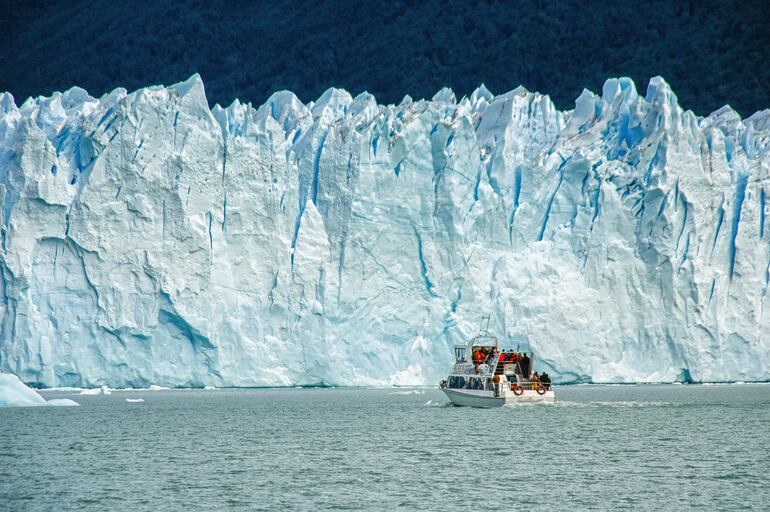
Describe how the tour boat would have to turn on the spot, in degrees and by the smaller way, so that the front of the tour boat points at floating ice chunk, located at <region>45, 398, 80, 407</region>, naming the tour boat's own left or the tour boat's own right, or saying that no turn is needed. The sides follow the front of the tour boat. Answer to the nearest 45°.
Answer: approximately 45° to the tour boat's own left

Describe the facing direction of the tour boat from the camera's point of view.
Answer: facing away from the viewer and to the left of the viewer

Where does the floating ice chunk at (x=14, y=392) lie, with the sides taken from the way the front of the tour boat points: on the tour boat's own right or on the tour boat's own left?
on the tour boat's own left
